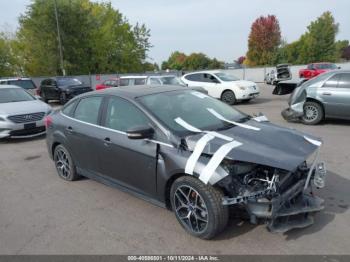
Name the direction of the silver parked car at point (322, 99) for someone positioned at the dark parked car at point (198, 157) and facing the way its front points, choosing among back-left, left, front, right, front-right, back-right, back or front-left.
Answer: left

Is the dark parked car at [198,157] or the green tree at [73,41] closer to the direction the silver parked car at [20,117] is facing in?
the dark parked car

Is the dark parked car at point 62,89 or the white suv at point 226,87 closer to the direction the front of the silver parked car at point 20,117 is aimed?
the white suv

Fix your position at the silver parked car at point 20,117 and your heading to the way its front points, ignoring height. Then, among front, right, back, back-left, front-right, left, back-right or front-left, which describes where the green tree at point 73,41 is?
back-left
